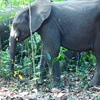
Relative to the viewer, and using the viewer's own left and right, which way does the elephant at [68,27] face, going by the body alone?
facing to the left of the viewer
